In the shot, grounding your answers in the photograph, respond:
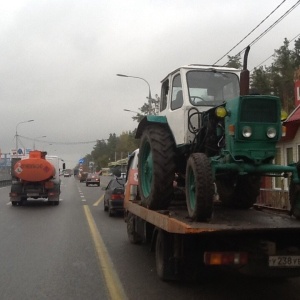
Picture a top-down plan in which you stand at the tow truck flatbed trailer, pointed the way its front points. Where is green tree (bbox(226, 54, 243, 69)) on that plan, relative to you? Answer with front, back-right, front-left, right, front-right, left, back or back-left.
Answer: front-right

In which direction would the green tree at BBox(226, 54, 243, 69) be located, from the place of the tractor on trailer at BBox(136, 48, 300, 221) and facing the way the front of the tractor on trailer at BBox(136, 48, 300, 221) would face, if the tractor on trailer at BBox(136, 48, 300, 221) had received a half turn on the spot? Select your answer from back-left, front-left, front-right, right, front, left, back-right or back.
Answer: front-right

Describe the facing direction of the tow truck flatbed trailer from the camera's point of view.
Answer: facing away from the viewer and to the left of the viewer

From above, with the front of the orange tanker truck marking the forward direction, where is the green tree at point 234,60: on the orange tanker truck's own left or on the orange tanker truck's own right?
on the orange tanker truck's own right

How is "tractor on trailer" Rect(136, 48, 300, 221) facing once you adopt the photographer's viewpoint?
facing the viewer and to the right of the viewer

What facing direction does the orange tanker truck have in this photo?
away from the camera

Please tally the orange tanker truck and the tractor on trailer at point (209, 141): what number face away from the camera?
1

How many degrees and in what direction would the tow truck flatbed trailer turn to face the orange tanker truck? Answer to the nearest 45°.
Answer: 0° — it already faces it
